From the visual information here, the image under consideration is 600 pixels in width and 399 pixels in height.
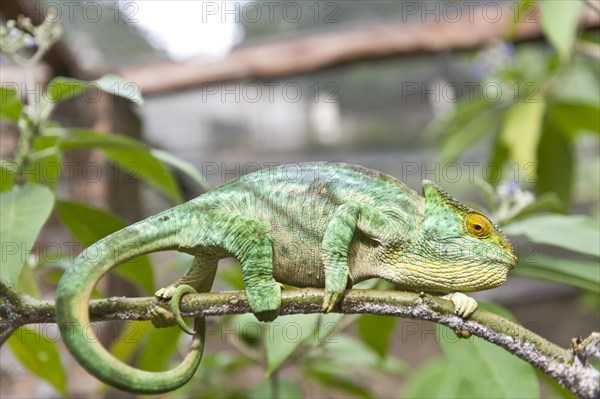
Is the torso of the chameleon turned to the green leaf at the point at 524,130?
no

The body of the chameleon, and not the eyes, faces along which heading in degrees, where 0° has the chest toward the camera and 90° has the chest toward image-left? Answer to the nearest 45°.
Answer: approximately 270°

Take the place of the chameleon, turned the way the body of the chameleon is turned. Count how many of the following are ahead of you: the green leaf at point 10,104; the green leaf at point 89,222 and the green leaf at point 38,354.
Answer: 0

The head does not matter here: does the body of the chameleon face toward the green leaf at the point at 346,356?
no

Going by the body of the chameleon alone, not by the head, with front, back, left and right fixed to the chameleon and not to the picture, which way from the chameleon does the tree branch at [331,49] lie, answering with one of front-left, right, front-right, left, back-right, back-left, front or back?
left

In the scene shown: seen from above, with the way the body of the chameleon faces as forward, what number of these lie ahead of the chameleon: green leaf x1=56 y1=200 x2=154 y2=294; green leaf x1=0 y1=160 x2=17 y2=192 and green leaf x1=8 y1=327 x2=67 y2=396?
0

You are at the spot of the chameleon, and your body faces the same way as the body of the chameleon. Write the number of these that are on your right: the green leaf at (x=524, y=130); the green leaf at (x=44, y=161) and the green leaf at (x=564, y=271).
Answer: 0

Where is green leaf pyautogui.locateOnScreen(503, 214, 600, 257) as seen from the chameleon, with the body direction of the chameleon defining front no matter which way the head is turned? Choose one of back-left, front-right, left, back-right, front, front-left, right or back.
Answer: front-left

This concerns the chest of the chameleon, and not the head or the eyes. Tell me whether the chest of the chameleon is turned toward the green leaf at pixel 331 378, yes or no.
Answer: no

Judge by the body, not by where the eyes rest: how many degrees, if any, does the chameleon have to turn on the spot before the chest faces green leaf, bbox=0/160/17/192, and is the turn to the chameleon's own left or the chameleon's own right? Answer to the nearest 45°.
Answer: approximately 135° to the chameleon's own left

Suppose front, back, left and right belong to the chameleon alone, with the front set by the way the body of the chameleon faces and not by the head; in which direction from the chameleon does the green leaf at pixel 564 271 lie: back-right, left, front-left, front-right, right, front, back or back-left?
front-left
